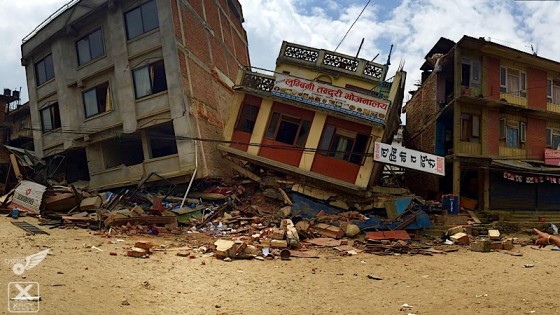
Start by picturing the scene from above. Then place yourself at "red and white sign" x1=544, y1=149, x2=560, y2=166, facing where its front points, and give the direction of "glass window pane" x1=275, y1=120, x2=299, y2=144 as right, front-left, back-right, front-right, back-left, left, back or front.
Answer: front-right

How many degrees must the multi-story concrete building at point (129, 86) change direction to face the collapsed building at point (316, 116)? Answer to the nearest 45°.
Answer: approximately 90° to its left

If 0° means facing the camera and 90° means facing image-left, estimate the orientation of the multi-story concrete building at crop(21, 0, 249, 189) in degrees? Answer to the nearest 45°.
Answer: approximately 45°

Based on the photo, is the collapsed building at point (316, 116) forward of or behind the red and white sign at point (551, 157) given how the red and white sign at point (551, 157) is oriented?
forward

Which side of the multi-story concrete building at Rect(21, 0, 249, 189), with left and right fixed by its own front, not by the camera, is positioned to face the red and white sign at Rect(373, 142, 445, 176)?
left

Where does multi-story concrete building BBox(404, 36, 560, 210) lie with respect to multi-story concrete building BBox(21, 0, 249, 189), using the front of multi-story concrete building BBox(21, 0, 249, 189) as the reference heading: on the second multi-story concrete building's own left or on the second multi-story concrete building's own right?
on the second multi-story concrete building's own left

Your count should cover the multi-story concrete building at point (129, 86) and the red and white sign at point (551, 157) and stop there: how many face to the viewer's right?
0

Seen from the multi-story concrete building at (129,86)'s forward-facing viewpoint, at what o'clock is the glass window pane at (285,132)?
The glass window pane is roughly at 9 o'clock from the multi-story concrete building.

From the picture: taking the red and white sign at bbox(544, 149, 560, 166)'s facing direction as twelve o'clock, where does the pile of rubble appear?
The pile of rubble is roughly at 1 o'clock from the red and white sign.
